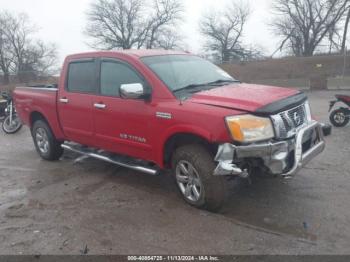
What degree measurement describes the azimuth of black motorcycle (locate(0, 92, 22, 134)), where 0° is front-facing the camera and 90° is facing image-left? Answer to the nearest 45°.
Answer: approximately 315°

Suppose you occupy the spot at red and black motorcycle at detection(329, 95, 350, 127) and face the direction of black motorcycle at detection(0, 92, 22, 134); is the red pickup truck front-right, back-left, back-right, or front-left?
front-left

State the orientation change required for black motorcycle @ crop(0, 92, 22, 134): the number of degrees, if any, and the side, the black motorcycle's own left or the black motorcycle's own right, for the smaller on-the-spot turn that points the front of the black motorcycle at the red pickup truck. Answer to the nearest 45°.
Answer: approximately 45° to the black motorcycle's own right

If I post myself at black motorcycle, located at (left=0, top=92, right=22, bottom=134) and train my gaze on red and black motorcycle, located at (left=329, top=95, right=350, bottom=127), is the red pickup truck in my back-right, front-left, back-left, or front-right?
front-right

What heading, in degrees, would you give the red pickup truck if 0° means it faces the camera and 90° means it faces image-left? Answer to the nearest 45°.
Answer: approximately 315°

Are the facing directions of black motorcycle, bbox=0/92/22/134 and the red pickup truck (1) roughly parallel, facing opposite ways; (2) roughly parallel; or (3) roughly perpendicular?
roughly parallel

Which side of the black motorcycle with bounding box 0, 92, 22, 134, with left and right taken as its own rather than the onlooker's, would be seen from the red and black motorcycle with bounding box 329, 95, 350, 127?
front

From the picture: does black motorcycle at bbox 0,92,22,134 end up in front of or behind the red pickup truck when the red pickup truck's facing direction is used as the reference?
behind

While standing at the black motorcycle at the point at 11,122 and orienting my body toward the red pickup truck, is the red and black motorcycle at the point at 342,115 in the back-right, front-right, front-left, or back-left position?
front-left

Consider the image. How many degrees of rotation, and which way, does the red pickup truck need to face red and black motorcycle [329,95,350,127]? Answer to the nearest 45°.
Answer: approximately 90° to its left
